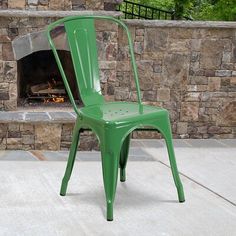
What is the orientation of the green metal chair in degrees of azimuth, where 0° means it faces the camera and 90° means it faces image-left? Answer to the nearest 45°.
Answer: approximately 315°

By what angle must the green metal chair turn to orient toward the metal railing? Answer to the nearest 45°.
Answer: approximately 135° to its left
